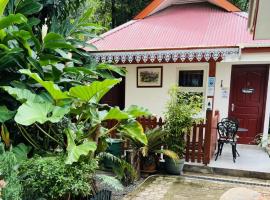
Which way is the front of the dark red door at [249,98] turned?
toward the camera

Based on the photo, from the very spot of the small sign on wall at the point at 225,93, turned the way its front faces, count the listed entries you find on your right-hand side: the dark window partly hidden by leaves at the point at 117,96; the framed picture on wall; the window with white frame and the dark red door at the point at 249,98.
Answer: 3

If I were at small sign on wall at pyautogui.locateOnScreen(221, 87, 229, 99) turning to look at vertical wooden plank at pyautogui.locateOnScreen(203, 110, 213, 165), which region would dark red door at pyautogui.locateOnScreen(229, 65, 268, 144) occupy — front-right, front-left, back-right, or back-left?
back-left

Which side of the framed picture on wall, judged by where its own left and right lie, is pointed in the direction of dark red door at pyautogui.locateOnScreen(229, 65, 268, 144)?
left

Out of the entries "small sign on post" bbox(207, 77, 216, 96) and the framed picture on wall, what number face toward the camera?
2

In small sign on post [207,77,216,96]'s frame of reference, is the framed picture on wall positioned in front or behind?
behind

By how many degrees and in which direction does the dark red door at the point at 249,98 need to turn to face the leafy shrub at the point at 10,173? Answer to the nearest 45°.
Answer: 0° — it already faces it

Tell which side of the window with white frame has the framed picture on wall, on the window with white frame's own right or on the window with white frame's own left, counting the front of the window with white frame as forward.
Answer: on the window with white frame's own right

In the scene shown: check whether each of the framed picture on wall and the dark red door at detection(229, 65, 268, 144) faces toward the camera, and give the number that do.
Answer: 2

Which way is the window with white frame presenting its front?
toward the camera

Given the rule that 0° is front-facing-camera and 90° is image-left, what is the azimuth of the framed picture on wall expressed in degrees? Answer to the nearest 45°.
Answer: approximately 0°

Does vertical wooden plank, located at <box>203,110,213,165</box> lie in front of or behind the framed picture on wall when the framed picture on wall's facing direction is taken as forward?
in front

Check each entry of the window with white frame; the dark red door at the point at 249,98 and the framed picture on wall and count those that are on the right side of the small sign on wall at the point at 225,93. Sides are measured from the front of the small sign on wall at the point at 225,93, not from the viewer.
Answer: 2
